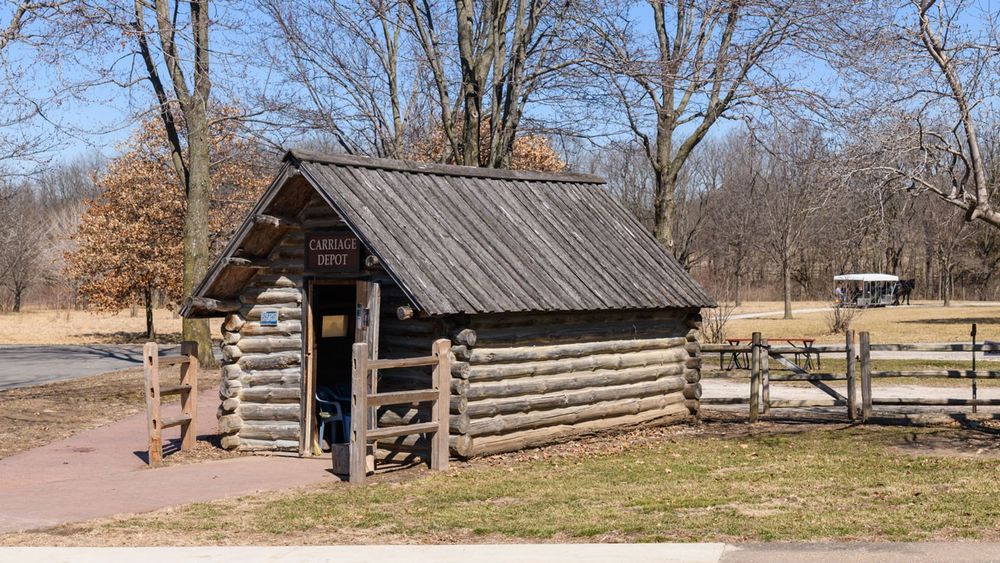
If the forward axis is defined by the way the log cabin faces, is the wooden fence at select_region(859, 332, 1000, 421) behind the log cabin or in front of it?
behind

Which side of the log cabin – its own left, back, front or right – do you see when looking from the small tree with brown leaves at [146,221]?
right

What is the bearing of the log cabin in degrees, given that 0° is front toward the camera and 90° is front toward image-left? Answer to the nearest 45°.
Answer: approximately 45°

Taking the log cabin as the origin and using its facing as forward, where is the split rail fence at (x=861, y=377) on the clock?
The split rail fence is roughly at 7 o'clock from the log cabin.
